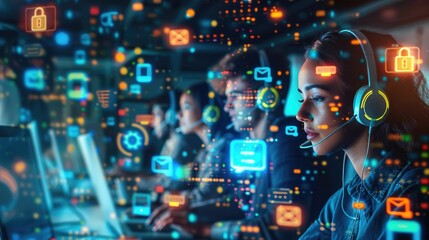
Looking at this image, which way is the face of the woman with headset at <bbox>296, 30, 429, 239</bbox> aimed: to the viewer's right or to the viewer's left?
to the viewer's left

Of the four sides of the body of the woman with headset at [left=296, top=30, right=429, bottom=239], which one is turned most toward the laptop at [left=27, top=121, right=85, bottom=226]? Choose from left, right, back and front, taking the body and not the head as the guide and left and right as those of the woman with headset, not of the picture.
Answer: front

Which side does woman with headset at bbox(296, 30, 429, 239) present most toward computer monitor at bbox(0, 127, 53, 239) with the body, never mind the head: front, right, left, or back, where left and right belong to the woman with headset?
front

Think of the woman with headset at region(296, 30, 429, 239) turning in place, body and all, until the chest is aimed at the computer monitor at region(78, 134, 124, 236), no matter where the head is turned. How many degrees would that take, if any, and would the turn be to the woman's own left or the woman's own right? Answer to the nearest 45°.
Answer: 0° — they already face it

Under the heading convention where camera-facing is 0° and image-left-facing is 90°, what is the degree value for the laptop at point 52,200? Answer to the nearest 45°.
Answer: approximately 270°

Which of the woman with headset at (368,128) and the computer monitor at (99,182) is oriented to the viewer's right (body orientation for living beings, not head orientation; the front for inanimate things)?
the computer monitor

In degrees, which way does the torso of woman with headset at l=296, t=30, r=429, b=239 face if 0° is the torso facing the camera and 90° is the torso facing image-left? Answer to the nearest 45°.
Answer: approximately 90°

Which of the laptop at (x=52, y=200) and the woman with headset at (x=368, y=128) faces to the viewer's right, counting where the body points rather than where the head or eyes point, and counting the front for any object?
the laptop

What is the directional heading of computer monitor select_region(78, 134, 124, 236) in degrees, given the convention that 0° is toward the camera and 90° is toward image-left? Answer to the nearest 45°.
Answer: approximately 270°

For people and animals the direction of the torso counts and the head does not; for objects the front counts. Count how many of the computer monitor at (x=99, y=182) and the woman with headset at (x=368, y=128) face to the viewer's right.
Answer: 1
